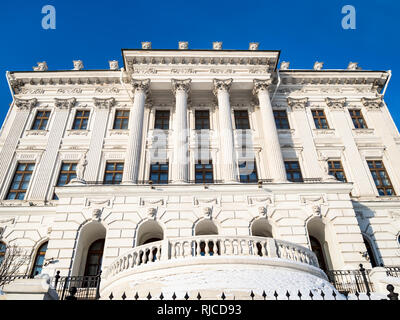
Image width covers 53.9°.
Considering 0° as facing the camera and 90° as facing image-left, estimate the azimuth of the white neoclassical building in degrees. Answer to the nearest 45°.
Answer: approximately 0°
